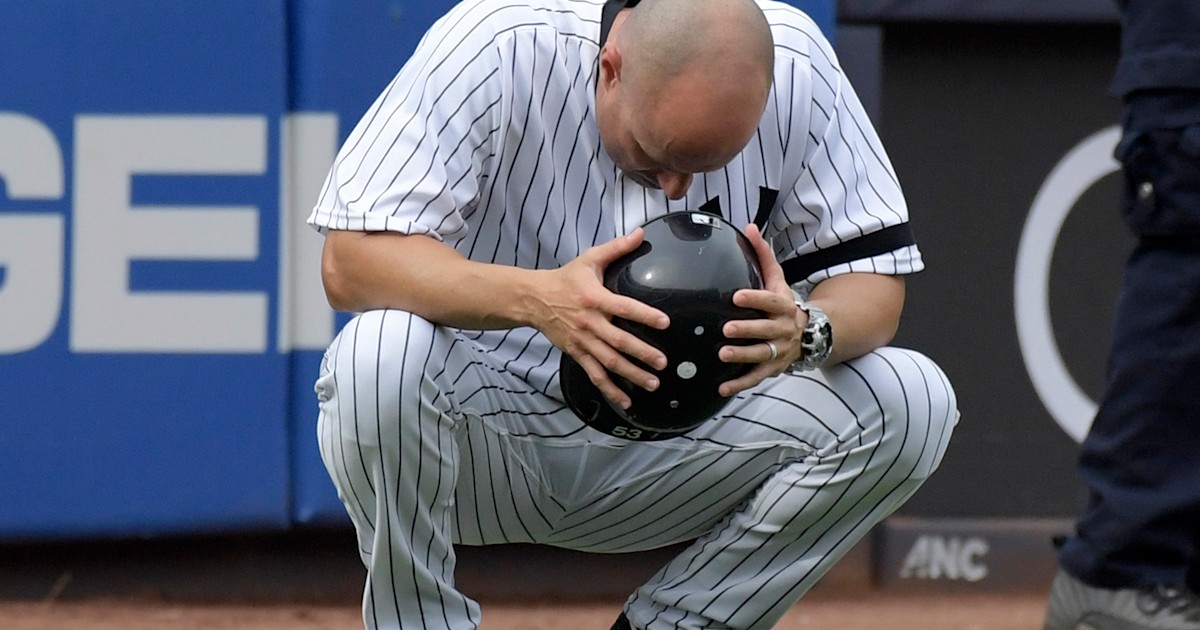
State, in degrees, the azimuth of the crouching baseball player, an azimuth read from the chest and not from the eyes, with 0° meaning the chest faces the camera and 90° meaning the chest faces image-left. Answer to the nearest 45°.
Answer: approximately 0°
